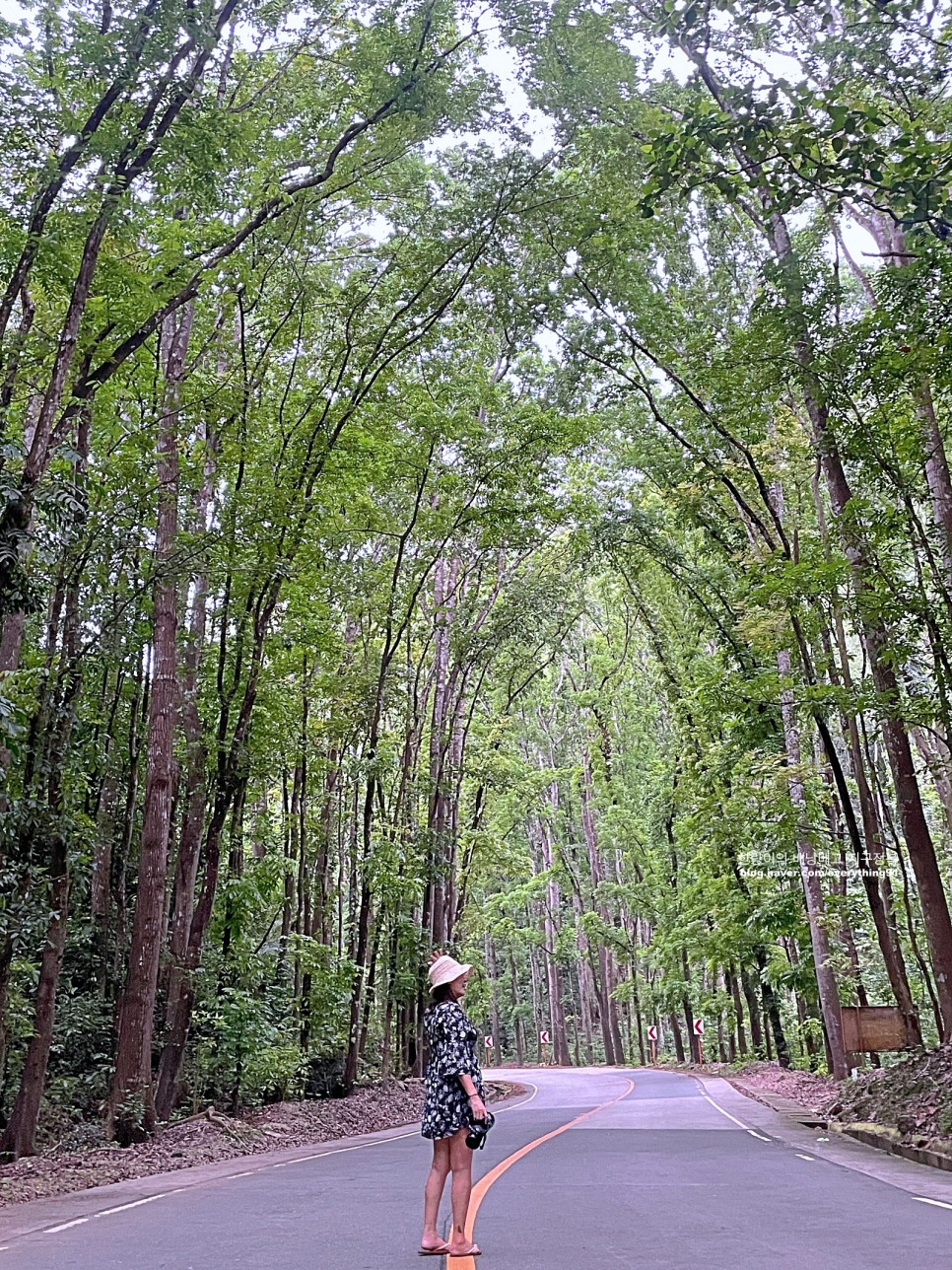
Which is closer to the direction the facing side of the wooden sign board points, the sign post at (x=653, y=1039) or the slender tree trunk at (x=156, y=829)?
the slender tree trunk

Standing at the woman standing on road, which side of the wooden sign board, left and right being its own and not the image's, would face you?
front

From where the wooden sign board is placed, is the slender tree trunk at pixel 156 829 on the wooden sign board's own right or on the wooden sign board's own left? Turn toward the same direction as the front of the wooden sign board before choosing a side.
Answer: on the wooden sign board's own right

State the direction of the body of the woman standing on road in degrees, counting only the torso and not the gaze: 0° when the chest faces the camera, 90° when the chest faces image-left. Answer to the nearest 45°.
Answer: approximately 270°

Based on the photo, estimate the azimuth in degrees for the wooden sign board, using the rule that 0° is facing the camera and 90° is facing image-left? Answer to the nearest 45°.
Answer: approximately 0°

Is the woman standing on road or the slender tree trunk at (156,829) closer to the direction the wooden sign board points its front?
the woman standing on road

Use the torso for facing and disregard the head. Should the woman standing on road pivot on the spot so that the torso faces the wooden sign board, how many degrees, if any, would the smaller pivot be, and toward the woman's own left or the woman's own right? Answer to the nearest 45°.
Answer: approximately 45° to the woman's own left
